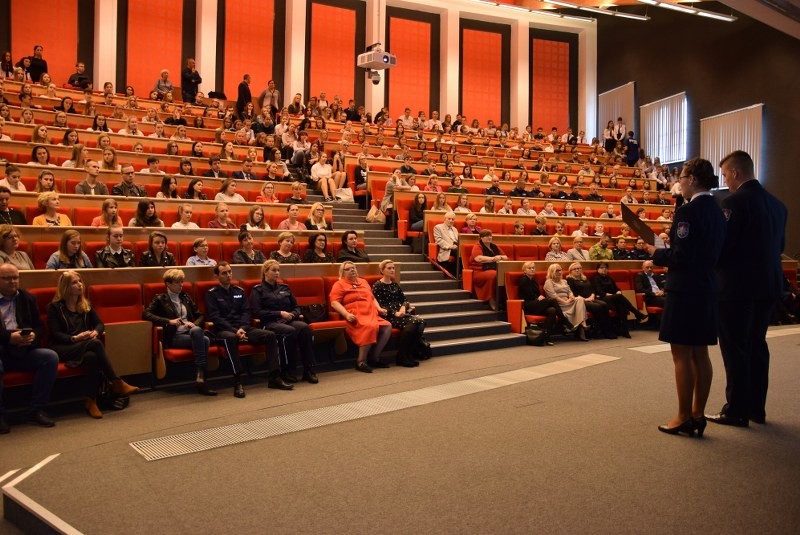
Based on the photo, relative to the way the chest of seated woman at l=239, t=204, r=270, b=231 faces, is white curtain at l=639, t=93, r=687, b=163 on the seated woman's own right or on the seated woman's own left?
on the seated woman's own left

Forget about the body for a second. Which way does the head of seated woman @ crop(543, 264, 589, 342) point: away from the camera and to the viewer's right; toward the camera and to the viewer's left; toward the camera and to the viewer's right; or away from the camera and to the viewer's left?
toward the camera and to the viewer's right

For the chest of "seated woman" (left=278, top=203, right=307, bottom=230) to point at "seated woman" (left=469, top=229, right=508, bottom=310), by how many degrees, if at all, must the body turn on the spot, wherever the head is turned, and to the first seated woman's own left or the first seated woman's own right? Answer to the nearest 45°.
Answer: approximately 45° to the first seated woman's own left

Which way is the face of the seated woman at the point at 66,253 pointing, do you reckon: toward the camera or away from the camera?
toward the camera

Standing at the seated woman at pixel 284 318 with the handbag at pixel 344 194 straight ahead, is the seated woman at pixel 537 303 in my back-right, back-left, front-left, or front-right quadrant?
front-right

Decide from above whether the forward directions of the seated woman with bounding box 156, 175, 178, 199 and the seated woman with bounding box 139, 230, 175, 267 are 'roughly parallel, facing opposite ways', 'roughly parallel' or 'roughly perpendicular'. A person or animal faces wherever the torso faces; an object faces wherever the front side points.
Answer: roughly parallel

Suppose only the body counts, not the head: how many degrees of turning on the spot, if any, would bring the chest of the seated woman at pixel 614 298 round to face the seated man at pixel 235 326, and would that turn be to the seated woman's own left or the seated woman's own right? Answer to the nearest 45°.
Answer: approximately 90° to the seated woman's own right

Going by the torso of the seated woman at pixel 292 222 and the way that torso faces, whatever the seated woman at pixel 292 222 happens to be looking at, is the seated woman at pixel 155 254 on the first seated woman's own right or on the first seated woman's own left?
on the first seated woman's own right

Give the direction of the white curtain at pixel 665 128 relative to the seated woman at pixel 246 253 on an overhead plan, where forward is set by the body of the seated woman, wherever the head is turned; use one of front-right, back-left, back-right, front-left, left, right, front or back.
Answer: left

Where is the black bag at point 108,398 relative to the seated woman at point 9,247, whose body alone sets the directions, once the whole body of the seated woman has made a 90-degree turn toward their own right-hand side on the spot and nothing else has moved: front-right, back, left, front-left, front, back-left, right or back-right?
left

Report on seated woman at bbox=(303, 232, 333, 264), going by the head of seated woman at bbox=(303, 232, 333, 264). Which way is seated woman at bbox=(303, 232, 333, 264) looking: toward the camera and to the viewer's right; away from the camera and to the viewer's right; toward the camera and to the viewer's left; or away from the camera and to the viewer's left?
toward the camera and to the viewer's right

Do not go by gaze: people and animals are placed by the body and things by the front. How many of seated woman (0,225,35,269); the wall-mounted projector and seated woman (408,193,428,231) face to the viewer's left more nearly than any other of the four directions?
0

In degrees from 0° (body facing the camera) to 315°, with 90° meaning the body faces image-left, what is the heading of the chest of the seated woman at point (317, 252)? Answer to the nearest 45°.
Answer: approximately 315°

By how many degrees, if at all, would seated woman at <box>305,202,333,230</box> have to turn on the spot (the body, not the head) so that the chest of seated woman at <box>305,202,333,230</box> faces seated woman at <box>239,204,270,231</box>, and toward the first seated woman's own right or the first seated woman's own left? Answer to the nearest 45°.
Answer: approximately 90° to the first seated woman's own right
